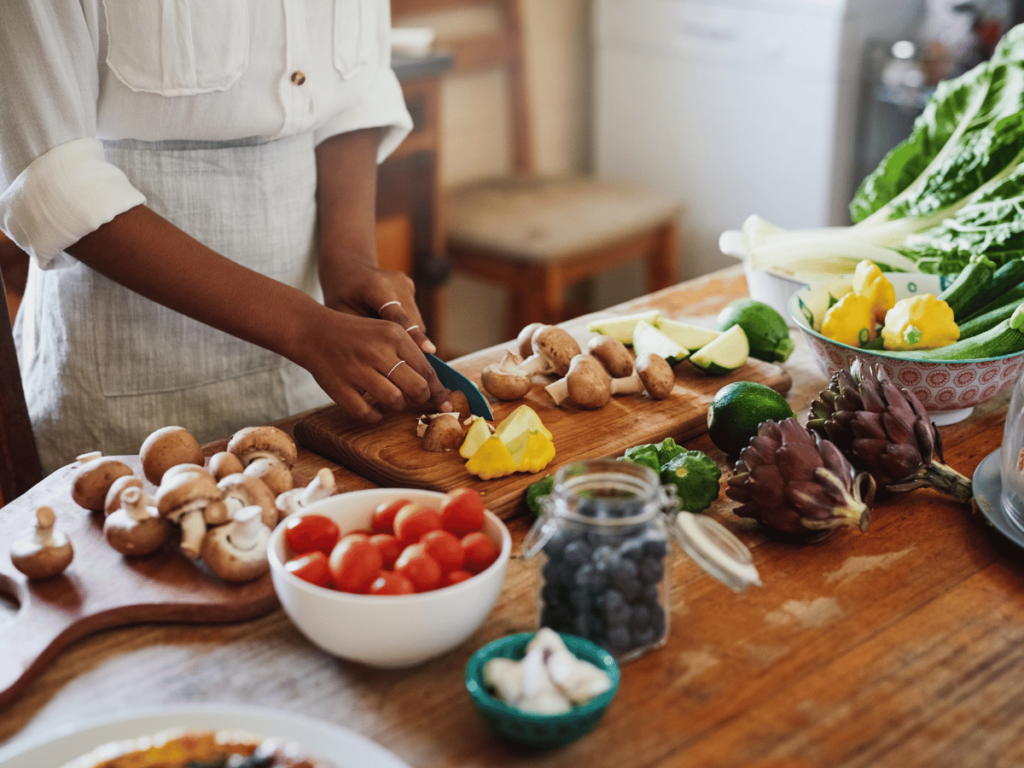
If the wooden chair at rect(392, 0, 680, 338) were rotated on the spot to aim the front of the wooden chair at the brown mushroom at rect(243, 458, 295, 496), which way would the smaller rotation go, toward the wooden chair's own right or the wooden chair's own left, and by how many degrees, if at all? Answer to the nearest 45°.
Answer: approximately 45° to the wooden chair's own right

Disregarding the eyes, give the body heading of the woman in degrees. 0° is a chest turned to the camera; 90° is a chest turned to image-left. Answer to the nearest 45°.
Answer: approximately 315°

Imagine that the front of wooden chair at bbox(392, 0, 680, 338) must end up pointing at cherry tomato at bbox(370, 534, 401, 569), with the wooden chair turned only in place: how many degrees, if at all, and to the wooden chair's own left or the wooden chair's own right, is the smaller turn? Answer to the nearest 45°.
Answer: approximately 45° to the wooden chair's own right

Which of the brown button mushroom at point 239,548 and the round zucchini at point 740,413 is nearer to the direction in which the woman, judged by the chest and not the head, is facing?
the round zucchini

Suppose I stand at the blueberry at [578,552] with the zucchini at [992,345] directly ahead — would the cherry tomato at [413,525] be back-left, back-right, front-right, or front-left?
back-left

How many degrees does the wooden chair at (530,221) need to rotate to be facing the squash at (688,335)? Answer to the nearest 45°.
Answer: approximately 45° to its right

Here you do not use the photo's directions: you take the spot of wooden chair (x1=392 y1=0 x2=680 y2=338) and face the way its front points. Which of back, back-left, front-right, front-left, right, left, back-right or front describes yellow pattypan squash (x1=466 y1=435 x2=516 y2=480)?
front-right

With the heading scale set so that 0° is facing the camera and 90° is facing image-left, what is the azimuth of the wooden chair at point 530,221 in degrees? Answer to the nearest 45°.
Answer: approximately 315°

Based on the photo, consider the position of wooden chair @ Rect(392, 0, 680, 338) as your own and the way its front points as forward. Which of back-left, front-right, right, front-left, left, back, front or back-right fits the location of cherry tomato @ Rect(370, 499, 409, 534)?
front-right
